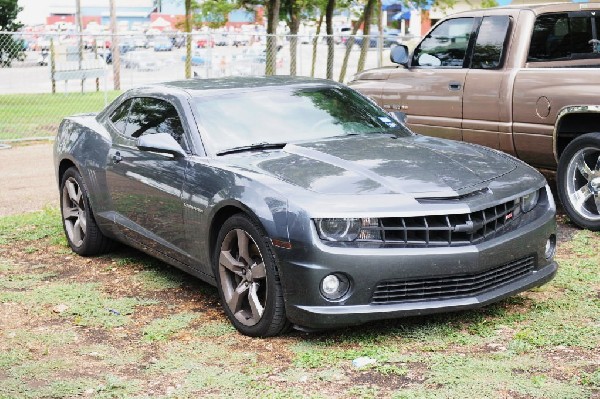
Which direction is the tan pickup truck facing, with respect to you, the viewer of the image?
facing away from the viewer and to the left of the viewer

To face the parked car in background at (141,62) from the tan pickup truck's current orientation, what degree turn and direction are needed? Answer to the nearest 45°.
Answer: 0° — it already faces it

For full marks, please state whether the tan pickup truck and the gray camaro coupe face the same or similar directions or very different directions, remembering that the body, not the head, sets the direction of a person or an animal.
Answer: very different directions

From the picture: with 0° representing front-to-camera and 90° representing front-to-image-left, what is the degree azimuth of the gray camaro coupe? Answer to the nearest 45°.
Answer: approximately 315°

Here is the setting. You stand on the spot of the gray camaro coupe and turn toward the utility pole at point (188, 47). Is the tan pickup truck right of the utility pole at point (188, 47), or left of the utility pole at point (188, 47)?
right

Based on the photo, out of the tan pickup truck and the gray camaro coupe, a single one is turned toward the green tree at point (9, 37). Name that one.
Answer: the tan pickup truck

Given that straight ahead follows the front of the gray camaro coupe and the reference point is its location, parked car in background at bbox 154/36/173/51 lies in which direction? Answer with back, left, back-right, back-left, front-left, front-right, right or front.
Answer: back-left

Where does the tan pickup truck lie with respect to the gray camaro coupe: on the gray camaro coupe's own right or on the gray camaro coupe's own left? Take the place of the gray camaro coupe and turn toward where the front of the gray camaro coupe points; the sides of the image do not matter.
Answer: on the gray camaro coupe's own left
